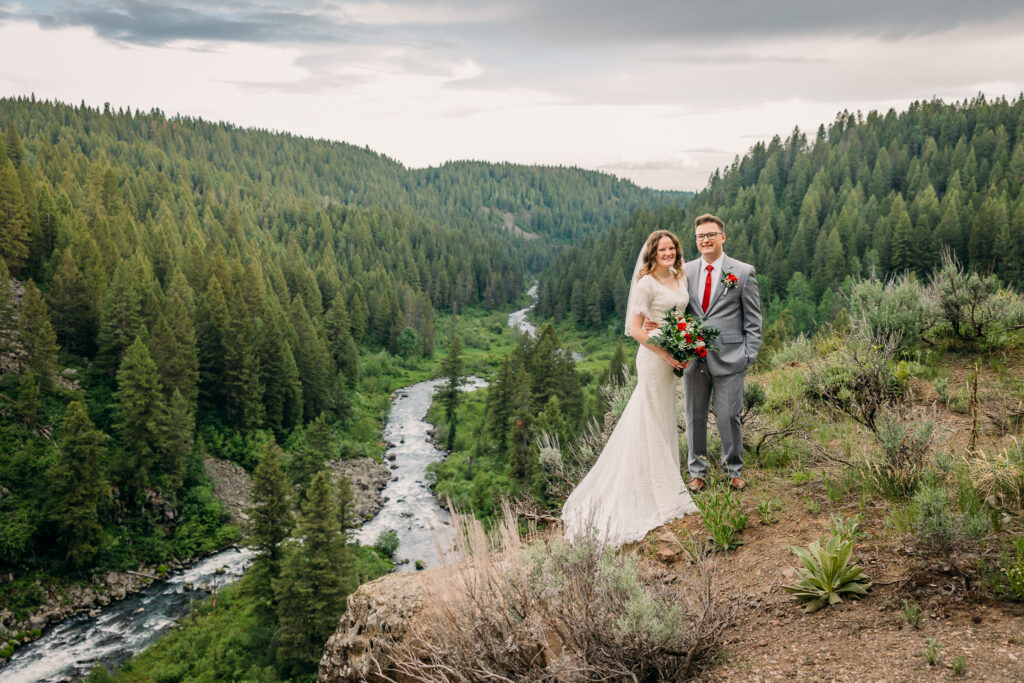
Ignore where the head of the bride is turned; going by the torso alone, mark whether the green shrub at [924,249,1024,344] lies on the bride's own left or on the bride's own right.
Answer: on the bride's own left

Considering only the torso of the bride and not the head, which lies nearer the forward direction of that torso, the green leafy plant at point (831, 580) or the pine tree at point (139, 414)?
the green leafy plant

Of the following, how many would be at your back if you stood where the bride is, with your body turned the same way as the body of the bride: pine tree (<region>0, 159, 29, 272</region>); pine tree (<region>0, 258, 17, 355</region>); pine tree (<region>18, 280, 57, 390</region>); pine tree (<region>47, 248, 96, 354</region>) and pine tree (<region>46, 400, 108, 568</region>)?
5

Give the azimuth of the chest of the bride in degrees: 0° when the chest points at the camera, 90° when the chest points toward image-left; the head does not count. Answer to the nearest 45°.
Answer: approximately 315°

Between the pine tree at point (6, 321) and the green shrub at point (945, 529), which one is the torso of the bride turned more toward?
the green shrub

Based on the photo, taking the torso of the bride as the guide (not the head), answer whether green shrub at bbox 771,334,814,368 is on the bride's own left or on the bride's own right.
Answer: on the bride's own left

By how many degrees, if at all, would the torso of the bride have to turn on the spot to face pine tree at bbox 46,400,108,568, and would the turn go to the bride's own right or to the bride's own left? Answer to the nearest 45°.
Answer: approximately 180°

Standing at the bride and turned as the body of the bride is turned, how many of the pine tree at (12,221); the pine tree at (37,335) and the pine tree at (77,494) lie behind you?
3

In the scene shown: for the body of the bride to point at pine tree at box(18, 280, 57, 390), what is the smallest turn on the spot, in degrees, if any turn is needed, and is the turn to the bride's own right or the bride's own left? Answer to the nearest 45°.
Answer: approximately 180°

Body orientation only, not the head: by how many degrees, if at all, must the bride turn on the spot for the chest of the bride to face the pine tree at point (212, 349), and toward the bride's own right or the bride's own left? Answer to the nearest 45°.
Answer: approximately 180°

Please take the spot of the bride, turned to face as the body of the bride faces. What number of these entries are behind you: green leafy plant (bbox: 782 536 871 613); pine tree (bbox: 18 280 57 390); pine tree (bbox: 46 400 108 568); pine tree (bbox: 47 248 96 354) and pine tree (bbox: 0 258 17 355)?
4

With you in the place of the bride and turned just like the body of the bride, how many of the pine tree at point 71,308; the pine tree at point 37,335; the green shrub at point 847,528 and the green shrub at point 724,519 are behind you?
2

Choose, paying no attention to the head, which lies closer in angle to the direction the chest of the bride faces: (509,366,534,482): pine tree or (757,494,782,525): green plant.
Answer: the green plant

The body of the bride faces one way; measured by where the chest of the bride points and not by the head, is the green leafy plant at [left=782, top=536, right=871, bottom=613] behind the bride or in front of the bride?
in front

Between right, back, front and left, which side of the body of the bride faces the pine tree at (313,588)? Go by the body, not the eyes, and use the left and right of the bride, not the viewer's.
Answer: back

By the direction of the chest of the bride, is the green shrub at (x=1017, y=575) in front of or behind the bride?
in front

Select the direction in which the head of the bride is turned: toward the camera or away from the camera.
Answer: toward the camera

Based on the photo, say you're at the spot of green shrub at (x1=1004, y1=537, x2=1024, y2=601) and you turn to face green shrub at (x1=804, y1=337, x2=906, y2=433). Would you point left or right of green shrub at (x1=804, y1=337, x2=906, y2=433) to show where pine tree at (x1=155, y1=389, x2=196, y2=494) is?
left

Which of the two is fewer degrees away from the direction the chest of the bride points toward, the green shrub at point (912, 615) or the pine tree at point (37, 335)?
the green shrub
